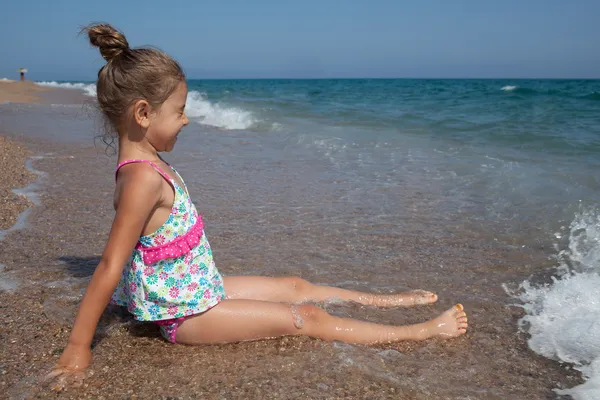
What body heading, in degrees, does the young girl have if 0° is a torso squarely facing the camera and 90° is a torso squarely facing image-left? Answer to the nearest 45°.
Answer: approximately 270°

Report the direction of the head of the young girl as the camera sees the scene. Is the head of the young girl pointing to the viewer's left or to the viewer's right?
to the viewer's right
